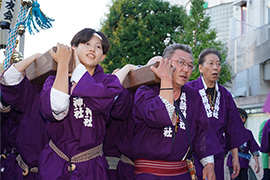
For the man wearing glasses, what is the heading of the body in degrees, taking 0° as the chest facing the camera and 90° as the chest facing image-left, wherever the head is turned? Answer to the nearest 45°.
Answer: approximately 315°
